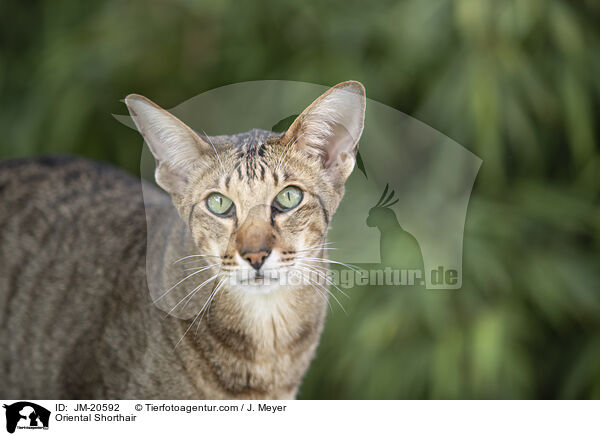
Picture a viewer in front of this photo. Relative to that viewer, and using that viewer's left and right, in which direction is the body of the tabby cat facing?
facing the viewer and to the right of the viewer
